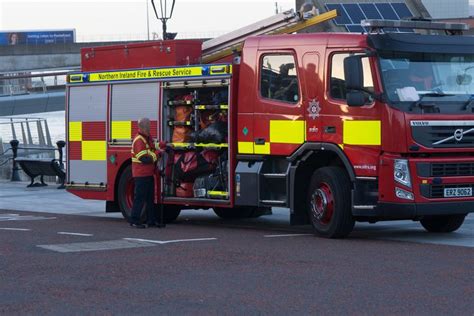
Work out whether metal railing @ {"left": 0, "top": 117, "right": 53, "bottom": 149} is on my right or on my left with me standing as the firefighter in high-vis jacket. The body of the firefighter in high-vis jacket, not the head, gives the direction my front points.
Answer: on my left

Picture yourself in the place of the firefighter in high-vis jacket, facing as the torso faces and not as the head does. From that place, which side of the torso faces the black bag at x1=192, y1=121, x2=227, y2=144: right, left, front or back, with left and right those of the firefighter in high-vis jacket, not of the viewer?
front

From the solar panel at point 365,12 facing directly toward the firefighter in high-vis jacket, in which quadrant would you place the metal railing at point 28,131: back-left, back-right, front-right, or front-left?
front-right

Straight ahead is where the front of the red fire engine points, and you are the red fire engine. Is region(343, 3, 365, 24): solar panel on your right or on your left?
on your left

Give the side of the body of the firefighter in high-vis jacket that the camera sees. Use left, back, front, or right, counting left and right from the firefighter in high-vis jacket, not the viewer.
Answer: right

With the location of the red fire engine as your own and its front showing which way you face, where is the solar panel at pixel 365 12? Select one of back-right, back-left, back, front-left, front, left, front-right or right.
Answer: back-left

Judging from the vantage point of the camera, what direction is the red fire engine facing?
facing the viewer and to the right of the viewer

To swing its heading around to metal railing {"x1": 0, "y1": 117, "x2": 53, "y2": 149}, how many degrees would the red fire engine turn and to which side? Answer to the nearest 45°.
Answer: approximately 180°

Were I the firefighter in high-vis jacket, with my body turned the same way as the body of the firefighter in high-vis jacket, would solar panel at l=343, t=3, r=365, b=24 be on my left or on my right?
on my left
